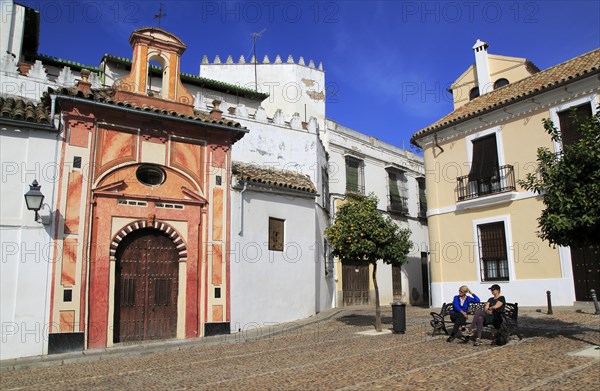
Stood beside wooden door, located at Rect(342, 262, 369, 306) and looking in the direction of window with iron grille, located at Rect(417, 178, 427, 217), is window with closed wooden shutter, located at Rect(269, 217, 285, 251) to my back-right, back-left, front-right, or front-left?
back-right

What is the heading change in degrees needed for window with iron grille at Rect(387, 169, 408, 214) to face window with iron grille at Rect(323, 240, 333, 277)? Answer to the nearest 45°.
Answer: approximately 90° to its right

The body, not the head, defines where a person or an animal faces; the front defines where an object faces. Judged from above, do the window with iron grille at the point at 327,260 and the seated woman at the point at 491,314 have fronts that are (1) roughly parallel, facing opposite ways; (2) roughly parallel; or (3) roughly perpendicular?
roughly perpendicular

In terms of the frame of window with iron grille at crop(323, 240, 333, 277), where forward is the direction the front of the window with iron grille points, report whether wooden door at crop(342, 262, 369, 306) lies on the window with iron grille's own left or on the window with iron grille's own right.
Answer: on the window with iron grille's own left

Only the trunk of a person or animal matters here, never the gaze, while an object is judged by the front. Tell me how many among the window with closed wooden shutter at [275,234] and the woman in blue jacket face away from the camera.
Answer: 0

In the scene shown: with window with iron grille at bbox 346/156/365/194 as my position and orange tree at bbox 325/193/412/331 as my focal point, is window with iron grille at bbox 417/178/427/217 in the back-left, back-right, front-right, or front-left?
back-left

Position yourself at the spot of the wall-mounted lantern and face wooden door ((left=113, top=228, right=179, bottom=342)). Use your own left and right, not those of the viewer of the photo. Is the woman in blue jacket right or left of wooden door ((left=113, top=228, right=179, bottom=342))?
right

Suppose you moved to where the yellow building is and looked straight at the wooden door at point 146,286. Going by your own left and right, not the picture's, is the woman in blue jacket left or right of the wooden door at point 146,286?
left
